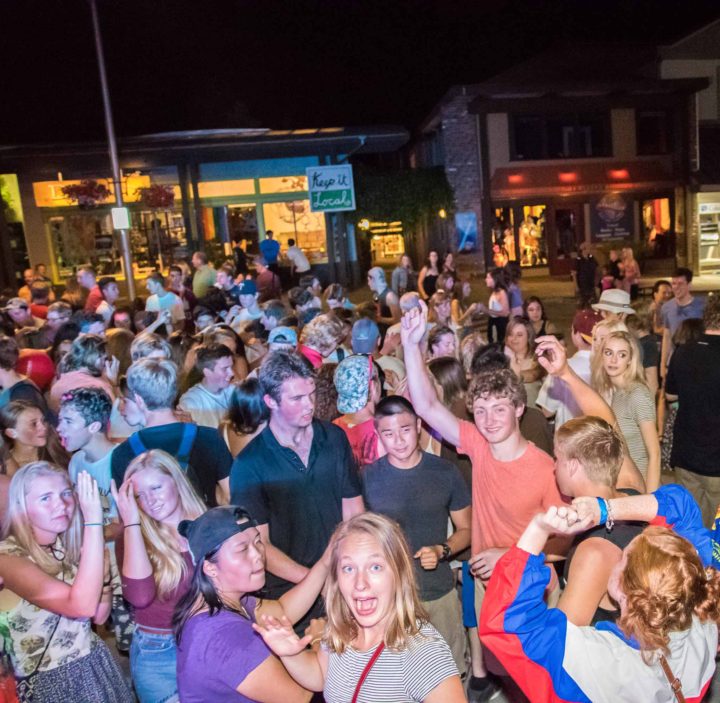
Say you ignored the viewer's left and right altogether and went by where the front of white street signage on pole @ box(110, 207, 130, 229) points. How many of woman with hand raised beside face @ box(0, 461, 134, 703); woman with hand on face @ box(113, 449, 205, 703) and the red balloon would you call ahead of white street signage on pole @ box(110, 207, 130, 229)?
3

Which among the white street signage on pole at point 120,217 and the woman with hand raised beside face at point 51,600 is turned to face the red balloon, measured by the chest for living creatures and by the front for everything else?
the white street signage on pole

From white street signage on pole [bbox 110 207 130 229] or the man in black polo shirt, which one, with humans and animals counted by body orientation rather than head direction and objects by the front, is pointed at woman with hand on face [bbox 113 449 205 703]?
the white street signage on pole

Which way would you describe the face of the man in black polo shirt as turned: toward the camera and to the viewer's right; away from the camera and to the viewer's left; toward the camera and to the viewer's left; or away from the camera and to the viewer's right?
toward the camera and to the viewer's right

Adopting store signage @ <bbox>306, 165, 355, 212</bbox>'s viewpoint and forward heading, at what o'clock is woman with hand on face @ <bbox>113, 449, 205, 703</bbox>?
The woman with hand on face is roughly at 12 o'clock from the store signage.

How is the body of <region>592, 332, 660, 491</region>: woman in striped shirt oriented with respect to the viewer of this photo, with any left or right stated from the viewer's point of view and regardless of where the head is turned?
facing the viewer and to the left of the viewer

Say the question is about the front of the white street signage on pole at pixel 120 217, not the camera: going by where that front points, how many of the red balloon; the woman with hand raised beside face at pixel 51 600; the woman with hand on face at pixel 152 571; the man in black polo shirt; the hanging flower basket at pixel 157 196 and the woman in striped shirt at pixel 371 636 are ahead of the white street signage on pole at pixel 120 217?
5

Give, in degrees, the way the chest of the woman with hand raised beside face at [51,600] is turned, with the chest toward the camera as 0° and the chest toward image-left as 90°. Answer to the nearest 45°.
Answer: approximately 315°

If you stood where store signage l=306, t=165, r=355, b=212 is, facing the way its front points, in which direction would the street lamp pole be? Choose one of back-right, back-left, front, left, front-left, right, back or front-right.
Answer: right

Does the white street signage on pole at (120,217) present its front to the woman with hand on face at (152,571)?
yes

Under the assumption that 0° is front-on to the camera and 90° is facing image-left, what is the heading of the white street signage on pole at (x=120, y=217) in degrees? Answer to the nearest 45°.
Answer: approximately 0°

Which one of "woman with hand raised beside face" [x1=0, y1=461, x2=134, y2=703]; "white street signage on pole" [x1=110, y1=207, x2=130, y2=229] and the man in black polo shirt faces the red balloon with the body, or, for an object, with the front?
the white street signage on pole

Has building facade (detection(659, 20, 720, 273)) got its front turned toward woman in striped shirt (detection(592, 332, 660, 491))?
yes

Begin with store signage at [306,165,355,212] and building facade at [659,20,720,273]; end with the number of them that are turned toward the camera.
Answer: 2
